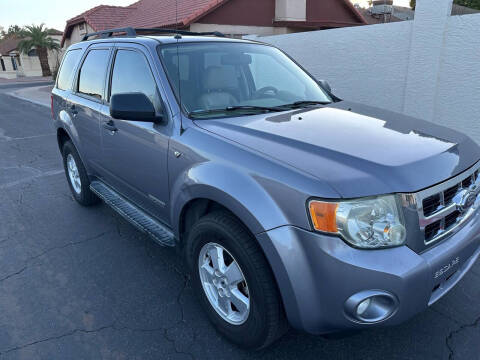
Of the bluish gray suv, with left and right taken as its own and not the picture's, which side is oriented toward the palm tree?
back

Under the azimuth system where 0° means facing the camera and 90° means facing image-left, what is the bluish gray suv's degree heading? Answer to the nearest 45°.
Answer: approximately 315°

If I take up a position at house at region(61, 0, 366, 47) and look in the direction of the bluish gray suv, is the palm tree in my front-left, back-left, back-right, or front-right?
back-right

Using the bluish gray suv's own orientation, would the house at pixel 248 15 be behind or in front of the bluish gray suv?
behind

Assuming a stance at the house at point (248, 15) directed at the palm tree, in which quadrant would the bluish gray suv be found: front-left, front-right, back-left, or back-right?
back-left
